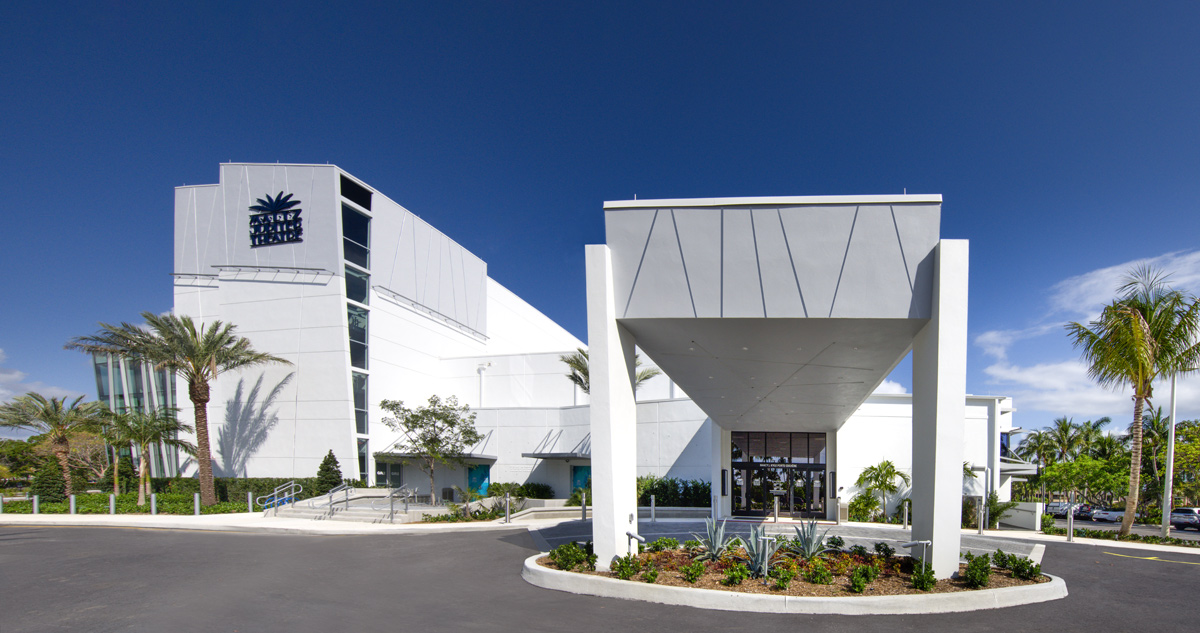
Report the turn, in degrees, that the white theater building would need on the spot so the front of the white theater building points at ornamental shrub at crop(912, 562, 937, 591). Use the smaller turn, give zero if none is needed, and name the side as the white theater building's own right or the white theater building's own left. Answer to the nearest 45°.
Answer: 0° — it already faces it

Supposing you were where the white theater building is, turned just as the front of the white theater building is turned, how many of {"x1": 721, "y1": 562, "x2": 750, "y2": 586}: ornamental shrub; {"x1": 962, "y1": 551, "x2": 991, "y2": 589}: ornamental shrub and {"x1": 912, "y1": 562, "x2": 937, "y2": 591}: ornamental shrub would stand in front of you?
3

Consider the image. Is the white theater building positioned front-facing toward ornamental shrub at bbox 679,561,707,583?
yes

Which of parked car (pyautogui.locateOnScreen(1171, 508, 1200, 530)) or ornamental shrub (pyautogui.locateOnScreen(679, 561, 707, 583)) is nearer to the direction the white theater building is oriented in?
the ornamental shrub

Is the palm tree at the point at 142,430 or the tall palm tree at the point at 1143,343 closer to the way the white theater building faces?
the tall palm tree

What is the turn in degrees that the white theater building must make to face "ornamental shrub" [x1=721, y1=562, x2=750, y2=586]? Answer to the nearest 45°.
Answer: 0° — it already faces it

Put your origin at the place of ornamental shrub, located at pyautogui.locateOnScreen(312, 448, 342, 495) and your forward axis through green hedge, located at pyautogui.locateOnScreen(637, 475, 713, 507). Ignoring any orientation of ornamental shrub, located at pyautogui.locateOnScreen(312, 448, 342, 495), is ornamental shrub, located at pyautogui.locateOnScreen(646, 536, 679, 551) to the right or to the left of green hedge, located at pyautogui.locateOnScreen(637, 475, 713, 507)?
right

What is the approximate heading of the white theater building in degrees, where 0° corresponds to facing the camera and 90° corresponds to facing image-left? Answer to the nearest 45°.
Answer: approximately 0°

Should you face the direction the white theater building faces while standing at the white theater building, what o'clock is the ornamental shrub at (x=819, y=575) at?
The ornamental shrub is roughly at 12 o'clock from the white theater building.
